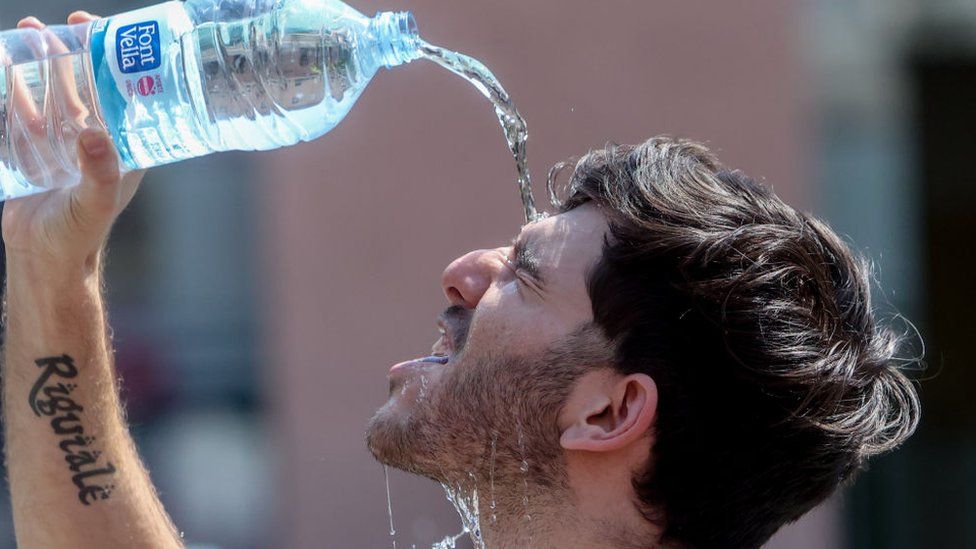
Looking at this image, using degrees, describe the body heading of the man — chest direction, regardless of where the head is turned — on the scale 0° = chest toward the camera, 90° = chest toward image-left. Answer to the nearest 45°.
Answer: approximately 90°

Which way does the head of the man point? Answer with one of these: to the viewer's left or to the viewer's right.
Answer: to the viewer's left
